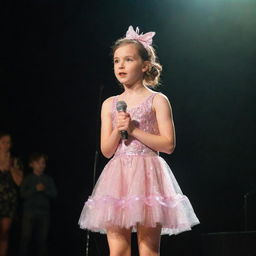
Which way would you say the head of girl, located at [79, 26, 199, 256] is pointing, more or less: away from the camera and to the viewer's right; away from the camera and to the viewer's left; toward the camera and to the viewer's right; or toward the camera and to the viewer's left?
toward the camera and to the viewer's left

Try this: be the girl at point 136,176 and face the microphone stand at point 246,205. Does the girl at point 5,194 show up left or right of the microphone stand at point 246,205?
left

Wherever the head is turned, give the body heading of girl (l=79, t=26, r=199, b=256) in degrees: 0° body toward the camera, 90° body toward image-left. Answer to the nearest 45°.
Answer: approximately 45°

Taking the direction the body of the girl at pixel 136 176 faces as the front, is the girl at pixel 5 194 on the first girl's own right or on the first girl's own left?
on the first girl's own right

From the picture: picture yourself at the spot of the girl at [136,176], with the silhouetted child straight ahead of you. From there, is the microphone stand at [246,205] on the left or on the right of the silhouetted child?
right

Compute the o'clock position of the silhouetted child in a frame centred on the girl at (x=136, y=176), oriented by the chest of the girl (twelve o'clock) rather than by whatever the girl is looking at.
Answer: The silhouetted child is roughly at 4 o'clock from the girl.

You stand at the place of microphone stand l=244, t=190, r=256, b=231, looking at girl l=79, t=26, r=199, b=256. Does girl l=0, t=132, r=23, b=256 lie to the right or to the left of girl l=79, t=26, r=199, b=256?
right

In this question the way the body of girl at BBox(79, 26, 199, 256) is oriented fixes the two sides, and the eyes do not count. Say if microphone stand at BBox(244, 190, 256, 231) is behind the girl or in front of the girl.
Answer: behind
